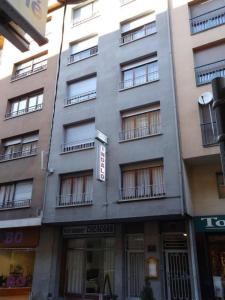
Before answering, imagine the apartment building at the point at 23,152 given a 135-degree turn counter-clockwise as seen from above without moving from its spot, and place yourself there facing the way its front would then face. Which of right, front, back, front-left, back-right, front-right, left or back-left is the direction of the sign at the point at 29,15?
right

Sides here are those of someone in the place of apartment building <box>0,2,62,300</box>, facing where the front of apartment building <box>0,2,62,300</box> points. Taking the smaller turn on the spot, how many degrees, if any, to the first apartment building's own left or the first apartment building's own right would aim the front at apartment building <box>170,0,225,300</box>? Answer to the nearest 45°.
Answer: approximately 90° to the first apartment building's own left

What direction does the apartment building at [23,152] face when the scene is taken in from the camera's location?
facing the viewer and to the left of the viewer

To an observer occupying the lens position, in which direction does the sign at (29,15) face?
facing the viewer and to the right of the viewer

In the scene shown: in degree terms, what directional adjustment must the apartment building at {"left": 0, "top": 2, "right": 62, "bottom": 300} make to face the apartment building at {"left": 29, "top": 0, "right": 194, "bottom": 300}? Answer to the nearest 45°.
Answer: approximately 90° to its left
